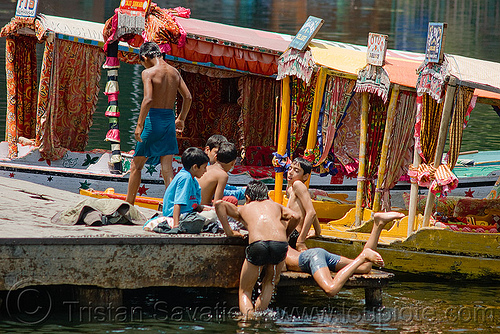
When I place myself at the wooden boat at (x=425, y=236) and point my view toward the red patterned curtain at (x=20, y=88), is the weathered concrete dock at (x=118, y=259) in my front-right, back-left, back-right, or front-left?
front-left

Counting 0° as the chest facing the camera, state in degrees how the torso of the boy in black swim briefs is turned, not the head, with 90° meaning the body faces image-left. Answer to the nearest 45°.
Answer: approximately 180°

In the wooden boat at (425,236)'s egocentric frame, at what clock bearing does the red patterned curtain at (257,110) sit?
The red patterned curtain is roughly at 2 o'clock from the wooden boat.

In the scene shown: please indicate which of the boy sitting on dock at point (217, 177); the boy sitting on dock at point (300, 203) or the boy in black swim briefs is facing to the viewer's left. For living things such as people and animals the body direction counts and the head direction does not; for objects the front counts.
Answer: the boy sitting on dock at point (300, 203)

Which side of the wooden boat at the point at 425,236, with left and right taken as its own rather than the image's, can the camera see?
left

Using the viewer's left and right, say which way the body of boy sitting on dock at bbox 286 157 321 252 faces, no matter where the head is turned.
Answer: facing to the left of the viewer

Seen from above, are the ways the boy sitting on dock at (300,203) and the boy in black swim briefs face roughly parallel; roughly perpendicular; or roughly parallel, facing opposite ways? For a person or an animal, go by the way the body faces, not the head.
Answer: roughly perpendicular

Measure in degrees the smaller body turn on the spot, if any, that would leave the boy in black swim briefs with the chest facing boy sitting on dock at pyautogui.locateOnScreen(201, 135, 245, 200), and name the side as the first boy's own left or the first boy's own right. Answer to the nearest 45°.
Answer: approximately 45° to the first boy's own left

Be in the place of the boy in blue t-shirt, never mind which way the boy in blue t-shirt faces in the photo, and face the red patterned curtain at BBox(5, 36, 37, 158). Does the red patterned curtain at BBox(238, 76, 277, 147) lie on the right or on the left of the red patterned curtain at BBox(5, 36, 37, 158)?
right

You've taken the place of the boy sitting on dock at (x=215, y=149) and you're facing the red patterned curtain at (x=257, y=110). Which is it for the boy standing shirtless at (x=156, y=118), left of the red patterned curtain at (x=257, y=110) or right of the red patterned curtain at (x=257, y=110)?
left

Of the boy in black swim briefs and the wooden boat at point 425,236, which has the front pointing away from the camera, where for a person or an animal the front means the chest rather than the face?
the boy in black swim briefs

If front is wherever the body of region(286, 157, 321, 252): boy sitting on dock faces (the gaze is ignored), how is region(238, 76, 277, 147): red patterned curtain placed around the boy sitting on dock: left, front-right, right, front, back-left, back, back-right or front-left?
right

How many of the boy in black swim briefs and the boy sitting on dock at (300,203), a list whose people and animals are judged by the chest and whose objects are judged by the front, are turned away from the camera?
1

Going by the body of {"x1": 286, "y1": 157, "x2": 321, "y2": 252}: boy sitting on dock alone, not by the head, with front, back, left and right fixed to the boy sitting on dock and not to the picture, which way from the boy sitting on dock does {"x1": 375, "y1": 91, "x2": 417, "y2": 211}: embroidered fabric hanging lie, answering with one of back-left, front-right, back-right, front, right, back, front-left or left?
back-right

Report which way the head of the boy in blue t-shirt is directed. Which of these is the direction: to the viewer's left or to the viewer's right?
to the viewer's right
